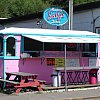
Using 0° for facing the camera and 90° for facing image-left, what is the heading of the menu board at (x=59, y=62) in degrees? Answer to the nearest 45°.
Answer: approximately 0°

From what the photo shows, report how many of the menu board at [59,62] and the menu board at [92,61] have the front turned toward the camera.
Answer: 2

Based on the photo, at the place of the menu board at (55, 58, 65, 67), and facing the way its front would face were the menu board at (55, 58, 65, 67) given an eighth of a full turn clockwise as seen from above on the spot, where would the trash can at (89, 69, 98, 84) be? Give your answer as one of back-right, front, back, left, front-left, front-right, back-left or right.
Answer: back-left

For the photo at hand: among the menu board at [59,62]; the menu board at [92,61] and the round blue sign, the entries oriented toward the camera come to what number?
3
